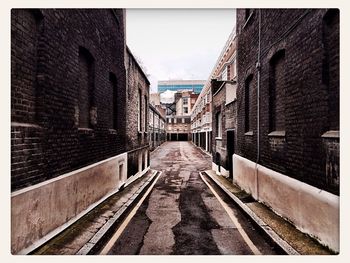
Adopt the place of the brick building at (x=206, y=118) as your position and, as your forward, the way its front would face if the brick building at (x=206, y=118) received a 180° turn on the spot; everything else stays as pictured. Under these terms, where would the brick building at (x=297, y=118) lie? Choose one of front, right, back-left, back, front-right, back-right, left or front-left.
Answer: right

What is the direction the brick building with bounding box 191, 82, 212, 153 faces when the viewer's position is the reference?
facing to the left of the viewer

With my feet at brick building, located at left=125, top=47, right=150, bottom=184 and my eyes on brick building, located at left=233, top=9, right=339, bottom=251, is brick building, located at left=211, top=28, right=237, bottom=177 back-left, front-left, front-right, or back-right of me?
front-left

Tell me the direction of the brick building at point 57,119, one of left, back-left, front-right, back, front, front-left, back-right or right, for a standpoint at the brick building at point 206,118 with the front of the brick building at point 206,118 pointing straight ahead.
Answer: left

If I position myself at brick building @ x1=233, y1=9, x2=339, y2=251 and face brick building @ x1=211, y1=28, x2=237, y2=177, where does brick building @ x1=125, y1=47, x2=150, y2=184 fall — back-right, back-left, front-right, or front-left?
front-left

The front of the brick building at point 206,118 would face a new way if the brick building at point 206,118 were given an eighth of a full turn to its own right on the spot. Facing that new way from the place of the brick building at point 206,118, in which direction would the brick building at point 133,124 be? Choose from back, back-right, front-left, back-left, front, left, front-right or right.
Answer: back-left

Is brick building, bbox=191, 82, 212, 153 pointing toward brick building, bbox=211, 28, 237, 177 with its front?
no
